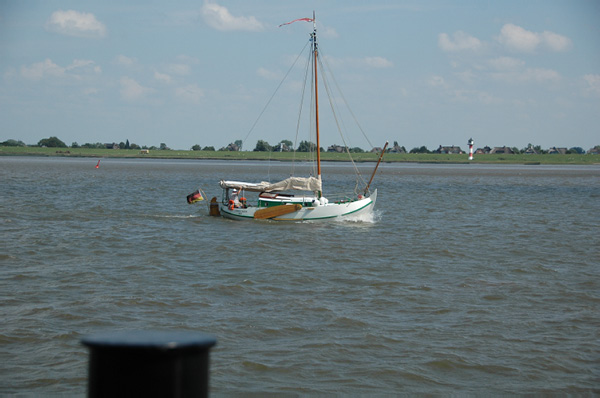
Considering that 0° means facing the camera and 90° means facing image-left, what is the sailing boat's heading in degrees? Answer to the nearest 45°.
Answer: approximately 270°

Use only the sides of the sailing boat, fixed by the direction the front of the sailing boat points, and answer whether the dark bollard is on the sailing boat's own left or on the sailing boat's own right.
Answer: on the sailing boat's own right
